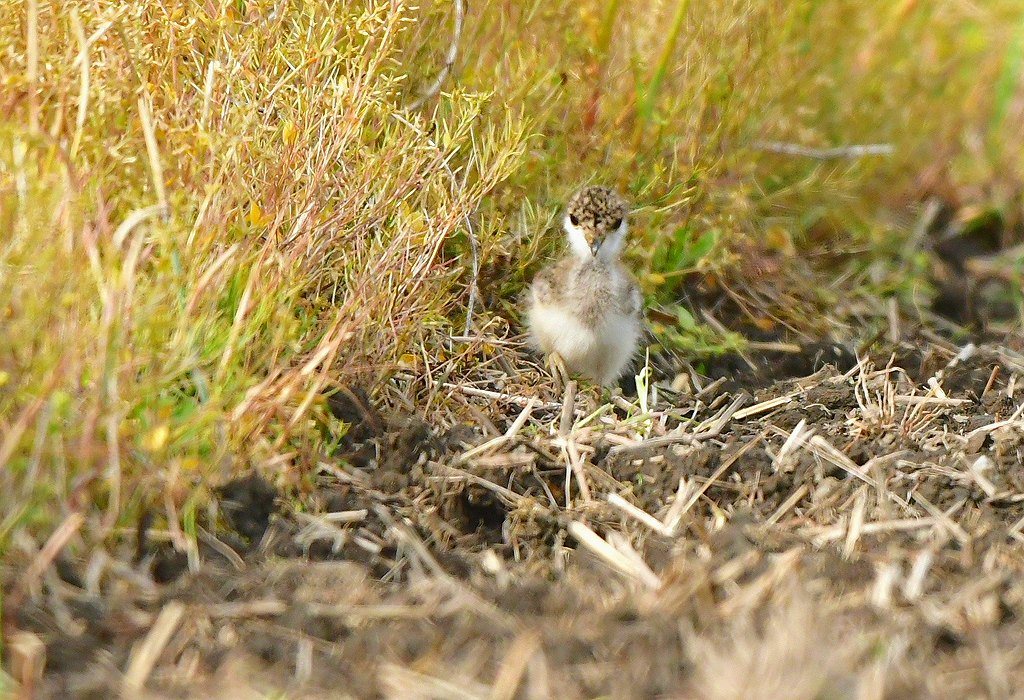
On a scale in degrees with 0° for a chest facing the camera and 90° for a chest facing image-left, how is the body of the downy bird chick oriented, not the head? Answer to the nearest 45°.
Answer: approximately 0°
